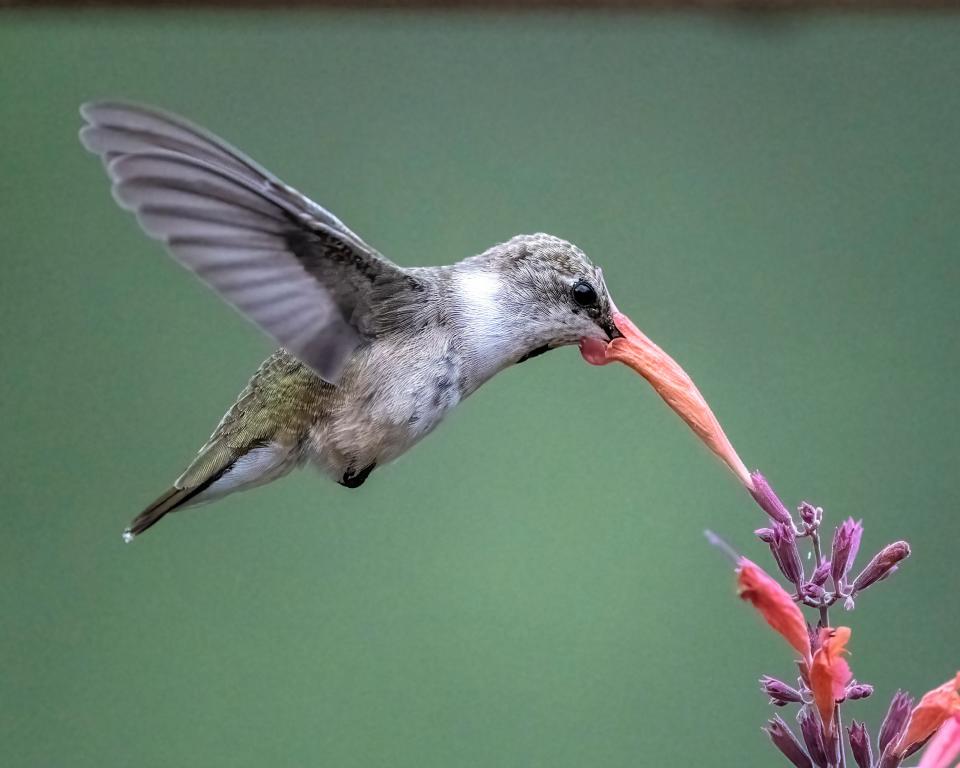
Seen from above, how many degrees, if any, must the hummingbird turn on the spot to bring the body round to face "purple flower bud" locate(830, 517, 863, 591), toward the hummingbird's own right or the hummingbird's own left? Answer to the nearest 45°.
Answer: approximately 45° to the hummingbird's own right

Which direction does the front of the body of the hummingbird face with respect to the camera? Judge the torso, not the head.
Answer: to the viewer's right

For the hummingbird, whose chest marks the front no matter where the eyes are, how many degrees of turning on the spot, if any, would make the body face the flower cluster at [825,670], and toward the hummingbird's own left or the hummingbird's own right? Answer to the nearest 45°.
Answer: approximately 45° to the hummingbird's own right

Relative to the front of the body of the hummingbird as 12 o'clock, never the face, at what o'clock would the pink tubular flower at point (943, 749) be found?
The pink tubular flower is roughly at 1 o'clock from the hummingbird.

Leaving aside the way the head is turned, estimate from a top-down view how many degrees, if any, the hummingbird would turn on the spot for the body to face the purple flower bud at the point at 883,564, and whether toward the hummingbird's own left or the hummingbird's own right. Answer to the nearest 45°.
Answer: approximately 45° to the hummingbird's own right
